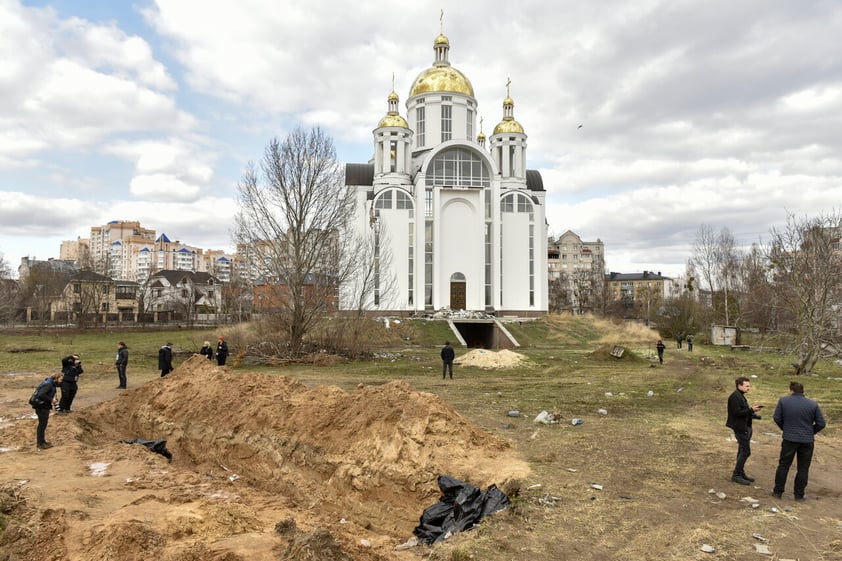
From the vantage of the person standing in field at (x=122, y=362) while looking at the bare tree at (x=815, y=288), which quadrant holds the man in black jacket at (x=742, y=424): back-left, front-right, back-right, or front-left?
front-right

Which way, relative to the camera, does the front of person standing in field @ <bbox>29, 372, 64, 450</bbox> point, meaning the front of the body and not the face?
to the viewer's right

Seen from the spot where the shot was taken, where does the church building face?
facing the viewer

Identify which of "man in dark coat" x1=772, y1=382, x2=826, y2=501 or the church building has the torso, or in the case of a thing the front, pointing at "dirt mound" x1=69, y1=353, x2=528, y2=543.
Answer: the church building

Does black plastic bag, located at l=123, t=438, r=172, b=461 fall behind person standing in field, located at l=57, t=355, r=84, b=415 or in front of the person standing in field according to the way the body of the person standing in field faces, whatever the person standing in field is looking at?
in front

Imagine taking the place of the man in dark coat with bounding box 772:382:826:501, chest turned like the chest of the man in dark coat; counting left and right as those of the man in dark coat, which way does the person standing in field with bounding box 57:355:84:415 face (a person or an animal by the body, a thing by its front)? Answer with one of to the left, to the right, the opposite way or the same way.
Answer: to the right

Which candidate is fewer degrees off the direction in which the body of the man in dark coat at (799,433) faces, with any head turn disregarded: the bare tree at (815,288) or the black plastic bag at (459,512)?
the bare tree

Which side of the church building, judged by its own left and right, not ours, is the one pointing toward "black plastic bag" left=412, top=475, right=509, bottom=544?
front

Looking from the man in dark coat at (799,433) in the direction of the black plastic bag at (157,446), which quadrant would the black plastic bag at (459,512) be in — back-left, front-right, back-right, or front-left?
front-left

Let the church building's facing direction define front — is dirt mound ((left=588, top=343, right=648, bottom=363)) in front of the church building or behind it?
in front

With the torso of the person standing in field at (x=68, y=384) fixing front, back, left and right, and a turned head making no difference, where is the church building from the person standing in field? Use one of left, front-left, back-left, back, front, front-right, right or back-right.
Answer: left

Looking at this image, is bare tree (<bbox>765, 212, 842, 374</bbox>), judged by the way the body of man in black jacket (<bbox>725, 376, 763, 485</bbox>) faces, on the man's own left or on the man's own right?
on the man's own left

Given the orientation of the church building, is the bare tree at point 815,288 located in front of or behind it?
in front

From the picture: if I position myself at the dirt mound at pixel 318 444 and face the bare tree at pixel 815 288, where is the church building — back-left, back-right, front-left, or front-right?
front-left

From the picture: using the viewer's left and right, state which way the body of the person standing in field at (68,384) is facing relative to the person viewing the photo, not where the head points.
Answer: facing the viewer and to the right of the viewer
